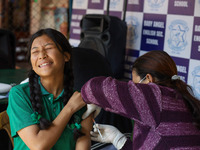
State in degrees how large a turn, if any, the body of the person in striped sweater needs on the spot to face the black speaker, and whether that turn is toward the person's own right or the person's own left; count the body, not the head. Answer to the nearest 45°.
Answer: approximately 45° to the person's own right

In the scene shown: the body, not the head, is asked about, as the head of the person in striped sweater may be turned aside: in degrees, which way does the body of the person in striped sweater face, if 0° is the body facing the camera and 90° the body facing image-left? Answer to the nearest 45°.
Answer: approximately 135°

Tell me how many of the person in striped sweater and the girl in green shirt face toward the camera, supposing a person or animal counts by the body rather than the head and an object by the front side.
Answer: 1

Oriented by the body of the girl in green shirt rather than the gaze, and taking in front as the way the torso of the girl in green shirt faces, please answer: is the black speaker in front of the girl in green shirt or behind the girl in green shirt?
behind
